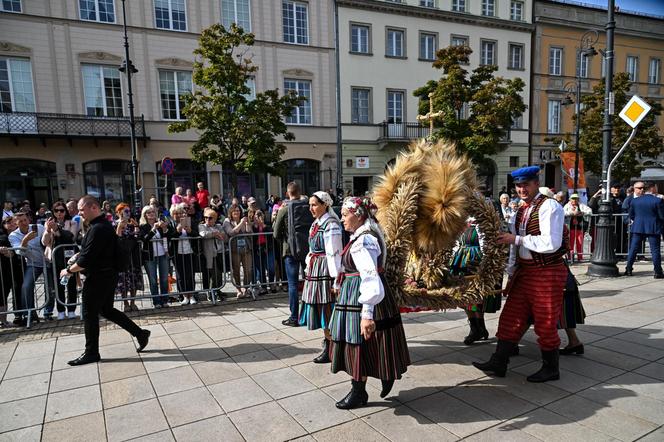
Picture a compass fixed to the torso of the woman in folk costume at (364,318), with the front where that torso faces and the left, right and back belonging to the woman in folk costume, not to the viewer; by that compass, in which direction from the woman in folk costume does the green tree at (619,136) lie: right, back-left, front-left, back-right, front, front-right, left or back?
back-right

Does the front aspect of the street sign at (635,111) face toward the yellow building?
no

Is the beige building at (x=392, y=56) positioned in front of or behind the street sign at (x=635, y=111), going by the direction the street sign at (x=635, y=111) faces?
behind

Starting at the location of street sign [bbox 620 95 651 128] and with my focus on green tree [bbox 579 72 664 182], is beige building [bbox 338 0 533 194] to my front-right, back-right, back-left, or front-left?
front-left

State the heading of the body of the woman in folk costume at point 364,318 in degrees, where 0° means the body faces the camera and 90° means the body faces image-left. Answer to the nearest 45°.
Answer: approximately 90°

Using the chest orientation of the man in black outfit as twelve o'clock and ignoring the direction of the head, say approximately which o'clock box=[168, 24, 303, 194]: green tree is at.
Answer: The green tree is roughly at 4 o'clock from the man in black outfit.

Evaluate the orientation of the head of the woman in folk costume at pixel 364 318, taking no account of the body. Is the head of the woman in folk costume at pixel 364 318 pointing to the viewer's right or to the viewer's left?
to the viewer's left

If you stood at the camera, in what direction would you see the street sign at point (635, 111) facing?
facing the viewer

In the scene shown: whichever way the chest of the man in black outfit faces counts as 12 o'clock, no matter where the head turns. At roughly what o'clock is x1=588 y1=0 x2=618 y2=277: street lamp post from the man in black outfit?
The street lamp post is roughly at 6 o'clock from the man in black outfit.

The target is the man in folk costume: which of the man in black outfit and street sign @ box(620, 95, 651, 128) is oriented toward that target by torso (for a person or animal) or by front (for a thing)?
the street sign

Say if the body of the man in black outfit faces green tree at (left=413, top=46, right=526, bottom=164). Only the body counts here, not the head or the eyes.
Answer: no

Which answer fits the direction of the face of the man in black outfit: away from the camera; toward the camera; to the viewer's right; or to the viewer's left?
to the viewer's left

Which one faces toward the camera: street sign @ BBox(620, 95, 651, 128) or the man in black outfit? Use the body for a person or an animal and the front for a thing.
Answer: the street sign

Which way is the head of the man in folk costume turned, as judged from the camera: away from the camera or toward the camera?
toward the camera

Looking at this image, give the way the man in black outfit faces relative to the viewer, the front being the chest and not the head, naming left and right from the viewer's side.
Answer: facing to the left of the viewer

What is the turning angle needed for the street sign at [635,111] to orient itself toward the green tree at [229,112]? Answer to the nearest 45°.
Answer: approximately 90° to its right

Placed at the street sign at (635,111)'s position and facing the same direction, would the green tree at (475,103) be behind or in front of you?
behind
